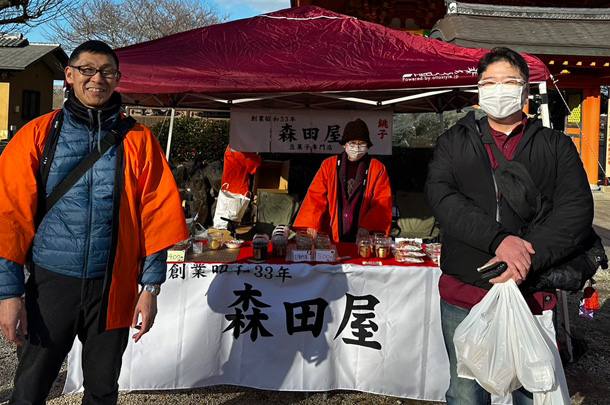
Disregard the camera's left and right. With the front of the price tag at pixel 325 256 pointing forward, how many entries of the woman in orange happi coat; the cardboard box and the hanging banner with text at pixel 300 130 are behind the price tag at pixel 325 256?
3

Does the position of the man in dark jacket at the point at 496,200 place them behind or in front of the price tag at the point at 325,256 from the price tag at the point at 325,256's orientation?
in front

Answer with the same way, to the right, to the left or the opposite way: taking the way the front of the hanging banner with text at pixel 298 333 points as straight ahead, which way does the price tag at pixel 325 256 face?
the same way

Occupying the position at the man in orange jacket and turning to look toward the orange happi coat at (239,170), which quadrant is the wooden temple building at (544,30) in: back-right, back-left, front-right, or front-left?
front-right

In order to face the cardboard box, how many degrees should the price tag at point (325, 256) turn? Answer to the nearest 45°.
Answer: approximately 180°

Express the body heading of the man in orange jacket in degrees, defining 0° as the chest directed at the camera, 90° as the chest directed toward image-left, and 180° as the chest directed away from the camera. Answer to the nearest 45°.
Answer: approximately 0°

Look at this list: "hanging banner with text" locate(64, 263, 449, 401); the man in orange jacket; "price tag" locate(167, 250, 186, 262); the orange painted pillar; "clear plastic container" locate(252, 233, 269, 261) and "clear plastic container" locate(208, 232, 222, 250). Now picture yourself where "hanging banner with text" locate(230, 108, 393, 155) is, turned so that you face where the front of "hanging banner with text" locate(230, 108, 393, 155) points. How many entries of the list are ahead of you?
5

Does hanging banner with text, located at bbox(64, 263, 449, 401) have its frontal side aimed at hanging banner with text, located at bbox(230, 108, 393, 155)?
no

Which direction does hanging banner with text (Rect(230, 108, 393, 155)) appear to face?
toward the camera

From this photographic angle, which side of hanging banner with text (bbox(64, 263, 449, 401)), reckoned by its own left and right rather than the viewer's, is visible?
front

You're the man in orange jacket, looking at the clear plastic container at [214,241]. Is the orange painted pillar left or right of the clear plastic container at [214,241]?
right

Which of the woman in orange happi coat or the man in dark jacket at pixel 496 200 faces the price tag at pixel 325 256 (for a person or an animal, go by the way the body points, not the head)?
the woman in orange happi coat

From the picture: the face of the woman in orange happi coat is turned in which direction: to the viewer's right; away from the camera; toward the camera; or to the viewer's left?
toward the camera

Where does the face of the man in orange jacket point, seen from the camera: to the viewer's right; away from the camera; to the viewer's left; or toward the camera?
toward the camera

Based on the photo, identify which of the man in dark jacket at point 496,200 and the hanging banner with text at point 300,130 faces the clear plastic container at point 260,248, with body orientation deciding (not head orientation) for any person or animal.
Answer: the hanging banner with text

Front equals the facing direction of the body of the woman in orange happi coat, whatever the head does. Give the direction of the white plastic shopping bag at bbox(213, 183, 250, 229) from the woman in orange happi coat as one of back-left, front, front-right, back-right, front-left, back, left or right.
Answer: back-right

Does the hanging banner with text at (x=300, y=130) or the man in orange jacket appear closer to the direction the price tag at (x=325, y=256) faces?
the man in orange jacket

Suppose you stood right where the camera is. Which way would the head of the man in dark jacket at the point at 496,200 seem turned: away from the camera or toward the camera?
toward the camera
